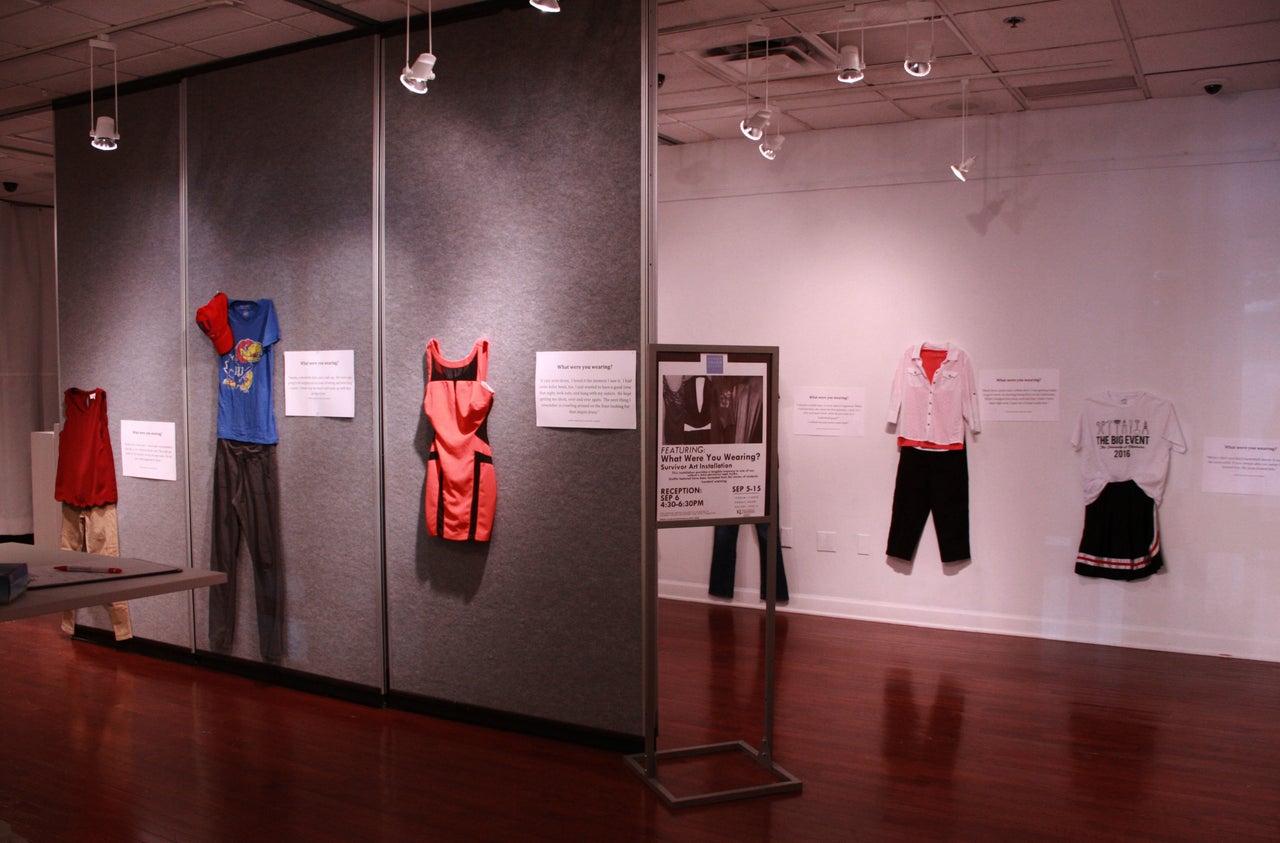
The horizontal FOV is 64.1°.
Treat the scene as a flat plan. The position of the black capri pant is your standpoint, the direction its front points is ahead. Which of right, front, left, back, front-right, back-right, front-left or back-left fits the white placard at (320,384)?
front-right

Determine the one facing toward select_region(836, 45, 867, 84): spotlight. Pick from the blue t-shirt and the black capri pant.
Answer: the black capri pant

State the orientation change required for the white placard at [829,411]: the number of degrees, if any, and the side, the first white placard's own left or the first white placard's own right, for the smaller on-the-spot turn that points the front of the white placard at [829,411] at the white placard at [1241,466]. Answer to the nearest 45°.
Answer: approximately 90° to the first white placard's own left

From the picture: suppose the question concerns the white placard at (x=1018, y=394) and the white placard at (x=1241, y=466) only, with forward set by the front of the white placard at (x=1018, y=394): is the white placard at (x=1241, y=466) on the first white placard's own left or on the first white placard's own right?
on the first white placard's own left

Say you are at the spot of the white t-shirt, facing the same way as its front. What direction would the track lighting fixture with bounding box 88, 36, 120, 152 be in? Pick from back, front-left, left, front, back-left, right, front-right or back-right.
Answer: front-right

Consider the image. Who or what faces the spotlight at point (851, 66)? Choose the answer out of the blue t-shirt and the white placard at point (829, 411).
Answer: the white placard

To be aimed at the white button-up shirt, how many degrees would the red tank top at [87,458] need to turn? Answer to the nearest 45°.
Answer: approximately 90° to its left

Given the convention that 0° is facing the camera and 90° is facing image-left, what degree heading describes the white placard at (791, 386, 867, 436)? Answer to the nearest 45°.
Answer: approximately 0°

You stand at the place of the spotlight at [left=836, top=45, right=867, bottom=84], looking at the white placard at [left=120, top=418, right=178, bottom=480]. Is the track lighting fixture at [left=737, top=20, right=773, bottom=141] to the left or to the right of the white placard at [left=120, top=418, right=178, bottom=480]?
right
